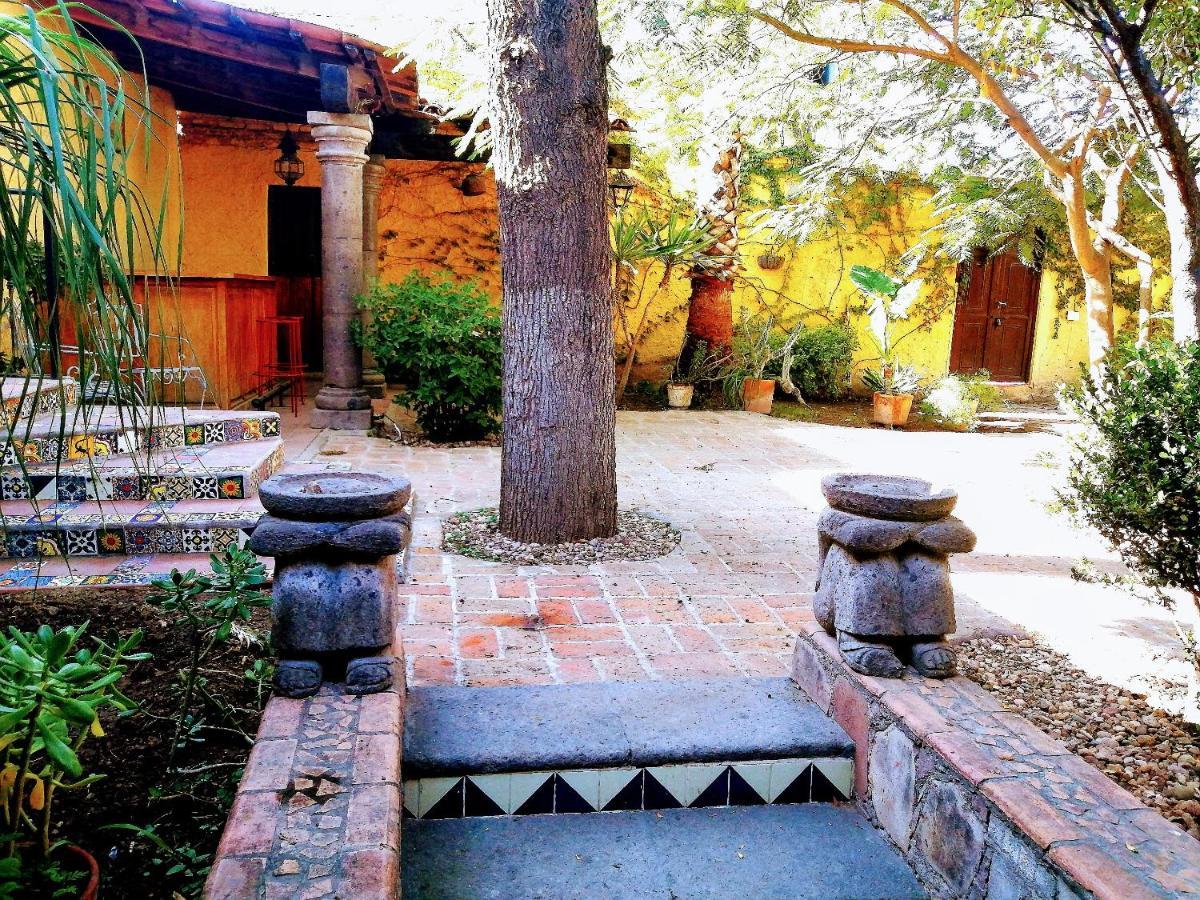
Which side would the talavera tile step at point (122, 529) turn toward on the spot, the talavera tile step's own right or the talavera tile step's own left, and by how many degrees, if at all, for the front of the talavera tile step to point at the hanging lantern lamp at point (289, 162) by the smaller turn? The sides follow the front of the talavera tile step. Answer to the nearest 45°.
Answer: approximately 180°

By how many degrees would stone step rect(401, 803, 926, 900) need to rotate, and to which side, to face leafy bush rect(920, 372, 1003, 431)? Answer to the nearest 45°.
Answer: approximately 180°

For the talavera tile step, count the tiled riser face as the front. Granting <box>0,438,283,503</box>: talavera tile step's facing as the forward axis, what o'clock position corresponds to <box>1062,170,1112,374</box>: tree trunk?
The tree trunk is roughly at 9 o'clock from the talavera tile step.

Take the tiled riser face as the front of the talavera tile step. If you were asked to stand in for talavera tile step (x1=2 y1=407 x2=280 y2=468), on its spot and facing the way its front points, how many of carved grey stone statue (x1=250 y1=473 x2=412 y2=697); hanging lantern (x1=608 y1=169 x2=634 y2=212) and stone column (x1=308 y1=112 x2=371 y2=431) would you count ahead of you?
1

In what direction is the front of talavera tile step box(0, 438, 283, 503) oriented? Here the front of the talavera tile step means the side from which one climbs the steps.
toward the camera

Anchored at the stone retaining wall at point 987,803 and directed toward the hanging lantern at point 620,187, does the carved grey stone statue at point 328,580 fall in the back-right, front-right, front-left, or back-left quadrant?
front-left

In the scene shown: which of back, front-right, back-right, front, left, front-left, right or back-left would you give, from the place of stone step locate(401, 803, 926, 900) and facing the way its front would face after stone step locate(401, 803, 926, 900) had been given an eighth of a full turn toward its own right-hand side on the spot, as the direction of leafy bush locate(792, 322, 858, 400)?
back-right

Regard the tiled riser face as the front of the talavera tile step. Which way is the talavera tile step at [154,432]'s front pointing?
toward the camera

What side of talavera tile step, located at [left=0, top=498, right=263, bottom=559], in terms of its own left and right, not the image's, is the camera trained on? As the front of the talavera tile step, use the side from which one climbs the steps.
front

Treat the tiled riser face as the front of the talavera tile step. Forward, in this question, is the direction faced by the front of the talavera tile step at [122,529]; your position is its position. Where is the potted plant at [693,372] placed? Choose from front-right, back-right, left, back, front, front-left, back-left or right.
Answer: back-left

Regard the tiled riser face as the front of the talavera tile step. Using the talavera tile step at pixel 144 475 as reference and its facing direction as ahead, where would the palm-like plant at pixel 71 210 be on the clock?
The palm-like plant is roughly at 12 o'clock from the talavera tile step.

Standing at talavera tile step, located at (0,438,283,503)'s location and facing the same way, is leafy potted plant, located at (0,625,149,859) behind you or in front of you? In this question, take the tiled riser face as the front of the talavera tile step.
in front

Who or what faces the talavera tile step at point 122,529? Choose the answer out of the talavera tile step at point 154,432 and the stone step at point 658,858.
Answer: the talavera tile step at point 154,432

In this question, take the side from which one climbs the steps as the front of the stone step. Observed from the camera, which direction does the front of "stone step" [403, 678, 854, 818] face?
facing the viewer

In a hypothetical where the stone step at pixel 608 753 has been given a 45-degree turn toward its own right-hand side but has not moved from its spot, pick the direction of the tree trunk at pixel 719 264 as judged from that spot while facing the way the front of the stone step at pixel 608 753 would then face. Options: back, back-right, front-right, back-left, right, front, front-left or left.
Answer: back-right

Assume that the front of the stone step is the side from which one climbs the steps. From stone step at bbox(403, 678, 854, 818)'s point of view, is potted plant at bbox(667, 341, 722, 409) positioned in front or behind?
behind
